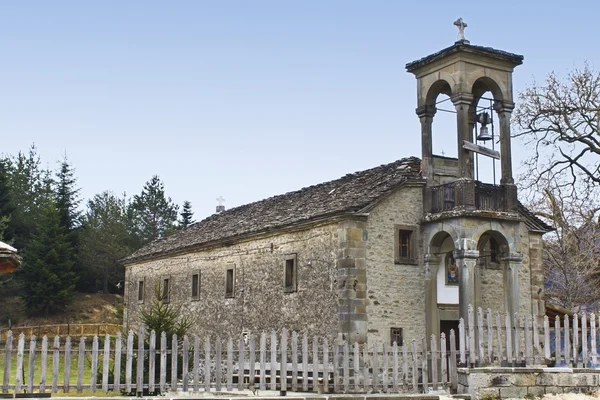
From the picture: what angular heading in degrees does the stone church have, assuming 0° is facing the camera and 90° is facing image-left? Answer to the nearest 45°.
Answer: approximately 315°

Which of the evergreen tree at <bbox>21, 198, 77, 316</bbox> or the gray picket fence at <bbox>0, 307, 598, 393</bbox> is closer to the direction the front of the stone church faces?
the gray picket fence

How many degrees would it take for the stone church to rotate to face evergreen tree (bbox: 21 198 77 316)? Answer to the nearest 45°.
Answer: approximately 180°

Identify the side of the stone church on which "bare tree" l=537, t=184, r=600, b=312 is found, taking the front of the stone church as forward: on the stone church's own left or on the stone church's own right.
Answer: on the stone church's own left

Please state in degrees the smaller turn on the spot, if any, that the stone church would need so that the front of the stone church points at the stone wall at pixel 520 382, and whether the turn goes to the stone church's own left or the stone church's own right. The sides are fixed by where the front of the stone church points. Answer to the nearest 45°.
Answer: approximately 45° to the stone church's own right
